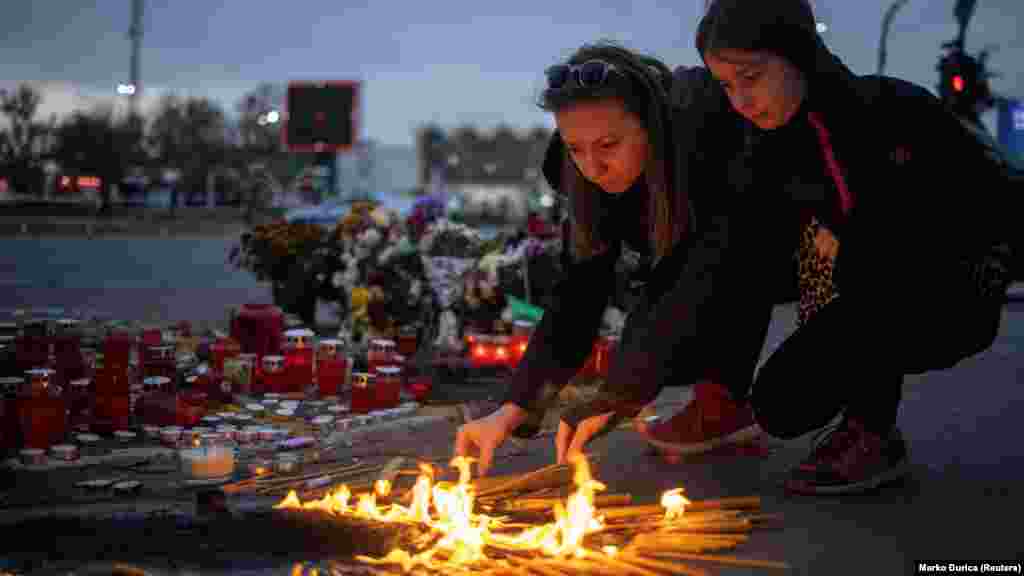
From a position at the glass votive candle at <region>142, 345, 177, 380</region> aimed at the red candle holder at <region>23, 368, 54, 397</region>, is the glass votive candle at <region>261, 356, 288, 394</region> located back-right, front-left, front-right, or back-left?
back-left

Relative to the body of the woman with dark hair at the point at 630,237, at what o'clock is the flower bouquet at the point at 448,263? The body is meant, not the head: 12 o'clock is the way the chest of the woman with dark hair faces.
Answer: The flower bouquet is roughly at 4 o'clock from the woman with dark hair.

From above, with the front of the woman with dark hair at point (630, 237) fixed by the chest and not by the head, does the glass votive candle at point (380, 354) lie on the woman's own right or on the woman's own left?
on the woman's own right

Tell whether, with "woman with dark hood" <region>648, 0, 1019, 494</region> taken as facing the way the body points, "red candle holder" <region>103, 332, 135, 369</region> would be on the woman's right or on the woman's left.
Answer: on the woman's right

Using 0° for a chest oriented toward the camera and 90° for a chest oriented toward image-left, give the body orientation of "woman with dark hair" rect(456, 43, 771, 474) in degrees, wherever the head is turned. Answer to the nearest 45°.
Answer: approximately 45°

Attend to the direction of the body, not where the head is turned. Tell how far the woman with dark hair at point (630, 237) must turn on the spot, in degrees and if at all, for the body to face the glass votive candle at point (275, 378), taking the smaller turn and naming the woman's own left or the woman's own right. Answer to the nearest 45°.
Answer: approximately 90° to the woman's own right
